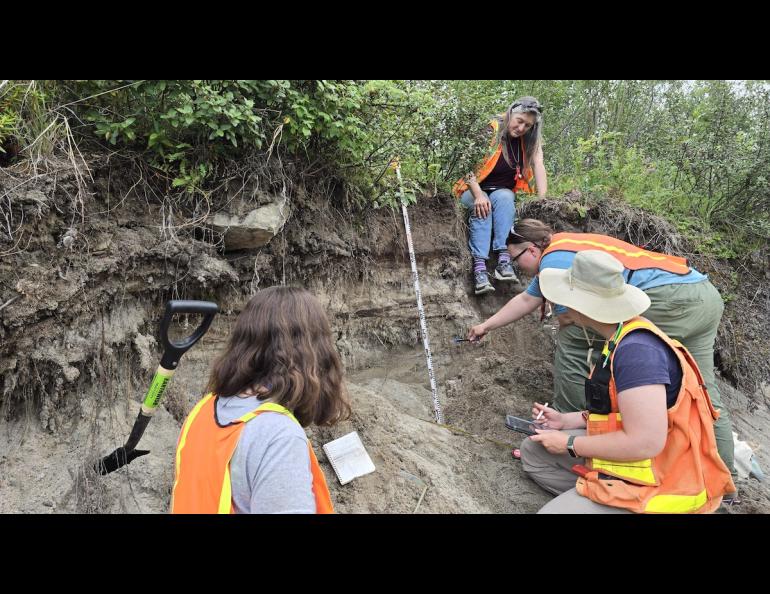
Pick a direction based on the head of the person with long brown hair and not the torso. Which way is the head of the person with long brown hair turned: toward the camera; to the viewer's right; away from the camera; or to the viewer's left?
away from the camera

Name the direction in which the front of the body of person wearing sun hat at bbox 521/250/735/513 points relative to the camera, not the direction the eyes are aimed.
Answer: to the viewer's left

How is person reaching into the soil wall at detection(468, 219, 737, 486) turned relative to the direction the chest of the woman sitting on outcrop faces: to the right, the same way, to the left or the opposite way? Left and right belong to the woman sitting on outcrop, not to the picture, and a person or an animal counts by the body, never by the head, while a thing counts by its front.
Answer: to the right

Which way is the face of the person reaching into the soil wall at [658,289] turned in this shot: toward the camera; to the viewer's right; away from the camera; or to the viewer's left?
to the viewer's left

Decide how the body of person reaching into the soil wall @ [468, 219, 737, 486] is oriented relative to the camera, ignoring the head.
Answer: to the viewer's left

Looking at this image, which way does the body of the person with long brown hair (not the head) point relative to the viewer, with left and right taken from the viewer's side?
facing away from the viewer and to the right of the viewer

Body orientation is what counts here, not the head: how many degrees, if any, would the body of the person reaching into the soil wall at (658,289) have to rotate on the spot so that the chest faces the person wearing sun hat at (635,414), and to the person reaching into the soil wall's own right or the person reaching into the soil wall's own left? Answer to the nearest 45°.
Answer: approximately 90° to the person reaching into the soil wall's own left

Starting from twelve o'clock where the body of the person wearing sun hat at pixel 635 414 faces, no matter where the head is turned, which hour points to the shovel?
The shovel is roughly at 11 o'clock from the person wearing sun hat.
